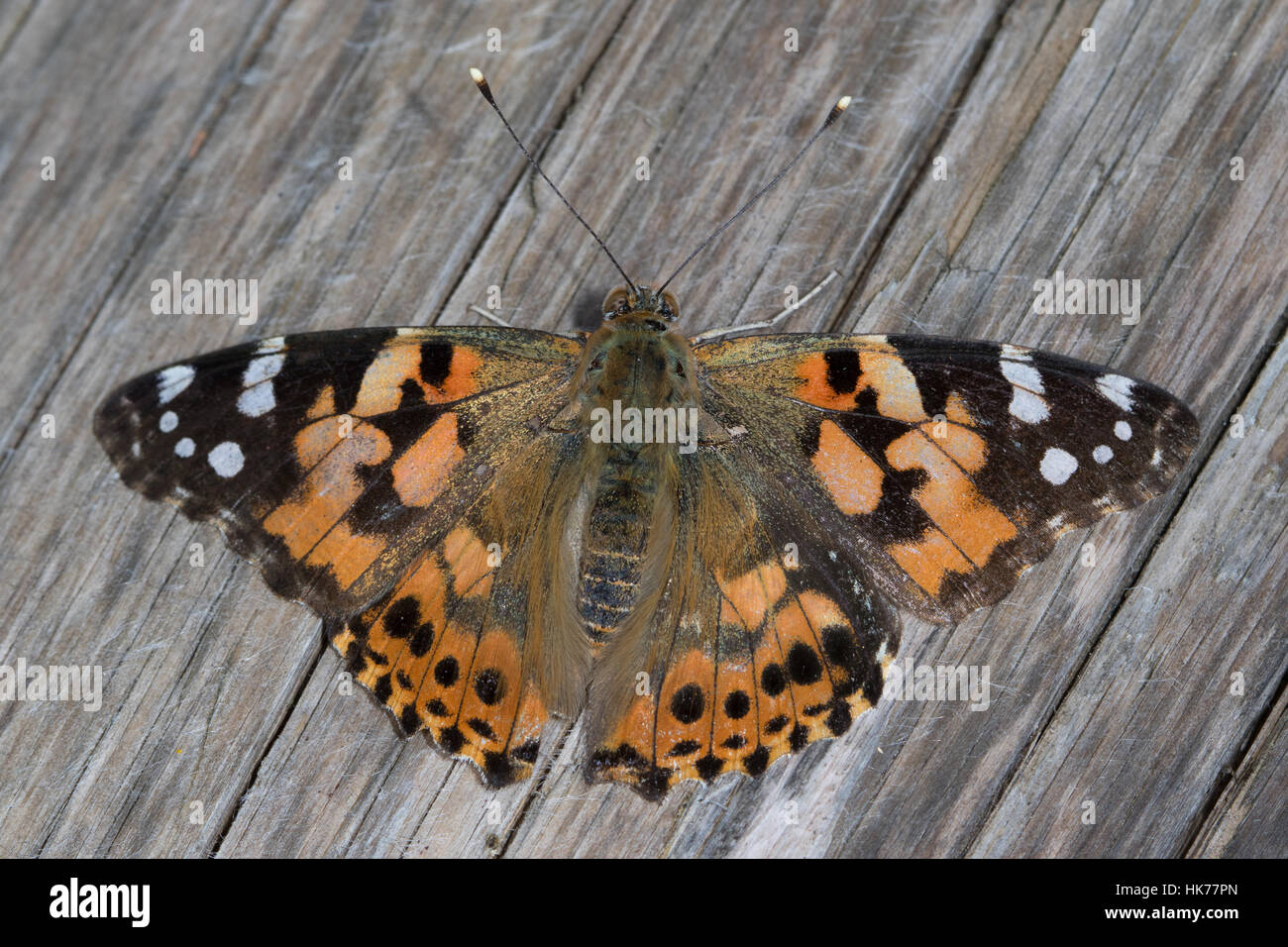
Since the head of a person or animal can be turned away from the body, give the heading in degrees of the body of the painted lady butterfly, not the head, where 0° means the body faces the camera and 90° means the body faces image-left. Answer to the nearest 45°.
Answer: approximately 180°
